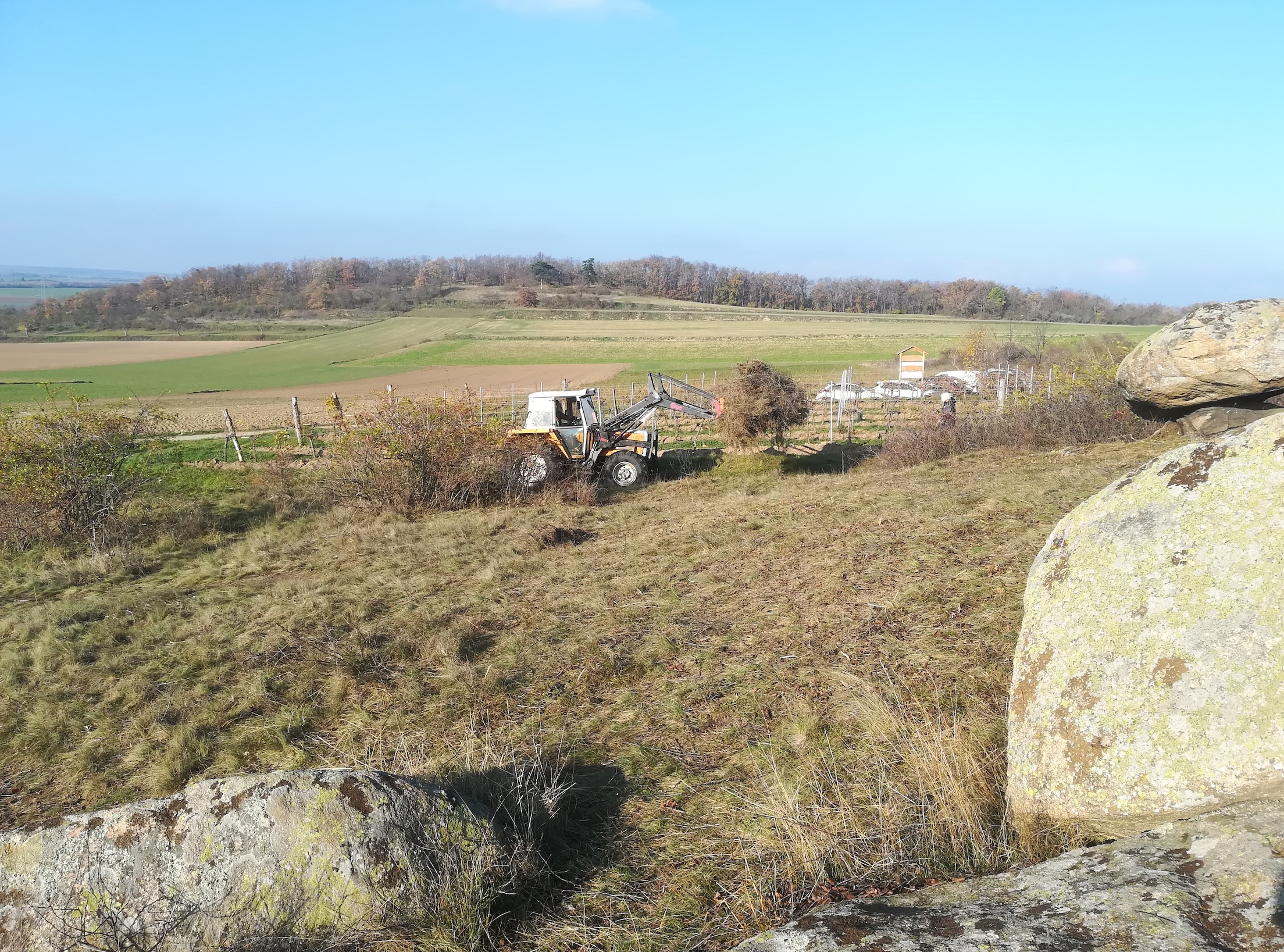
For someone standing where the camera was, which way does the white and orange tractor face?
facing to the right of the viewer

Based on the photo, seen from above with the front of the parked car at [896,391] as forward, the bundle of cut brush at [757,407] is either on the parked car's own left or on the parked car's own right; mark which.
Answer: on the parked car's own left

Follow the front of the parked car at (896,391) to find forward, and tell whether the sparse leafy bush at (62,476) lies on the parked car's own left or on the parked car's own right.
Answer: on the parked car's own left

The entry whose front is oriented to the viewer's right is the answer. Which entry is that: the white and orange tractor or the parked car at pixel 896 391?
the white and orange tractor

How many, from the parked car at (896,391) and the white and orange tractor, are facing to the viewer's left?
1
